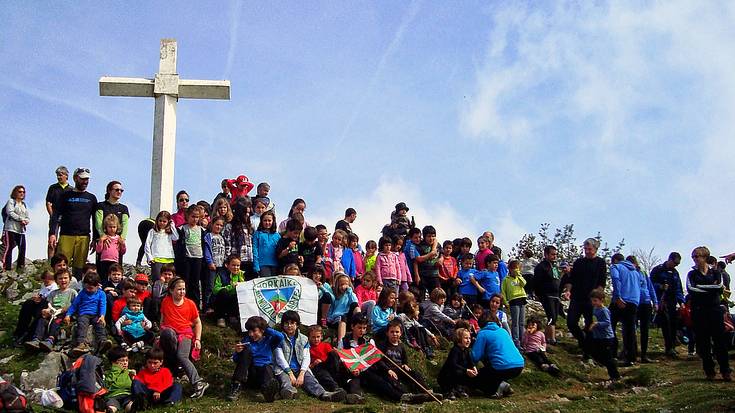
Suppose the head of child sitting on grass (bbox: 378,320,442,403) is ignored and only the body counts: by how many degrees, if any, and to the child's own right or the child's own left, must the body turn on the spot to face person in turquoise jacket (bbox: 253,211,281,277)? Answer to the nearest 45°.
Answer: approximately 180°

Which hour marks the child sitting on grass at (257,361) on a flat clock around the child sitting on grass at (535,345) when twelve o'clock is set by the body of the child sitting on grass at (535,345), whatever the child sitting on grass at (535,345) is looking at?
the child sitting on grass at (257,361) is roughly at 3 o'clock from the child sitting on grass at (535,345).
